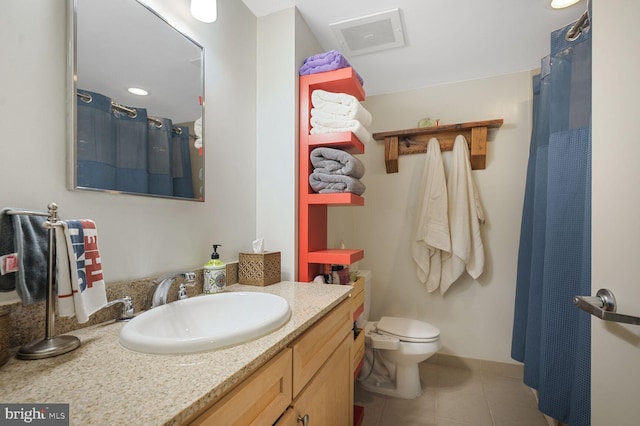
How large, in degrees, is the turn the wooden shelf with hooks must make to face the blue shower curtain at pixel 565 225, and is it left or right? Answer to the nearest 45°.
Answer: approximately 45° to its left

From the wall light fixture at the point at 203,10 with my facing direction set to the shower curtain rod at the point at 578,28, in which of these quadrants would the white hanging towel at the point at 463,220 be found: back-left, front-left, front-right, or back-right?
front-left

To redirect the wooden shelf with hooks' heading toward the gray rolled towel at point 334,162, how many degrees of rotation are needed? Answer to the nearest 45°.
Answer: approximately 45° to its right

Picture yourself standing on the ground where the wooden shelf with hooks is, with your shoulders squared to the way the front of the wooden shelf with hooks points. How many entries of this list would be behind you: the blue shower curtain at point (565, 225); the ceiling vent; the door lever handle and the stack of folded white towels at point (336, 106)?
0

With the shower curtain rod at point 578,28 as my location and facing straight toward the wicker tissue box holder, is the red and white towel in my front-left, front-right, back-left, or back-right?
front-left

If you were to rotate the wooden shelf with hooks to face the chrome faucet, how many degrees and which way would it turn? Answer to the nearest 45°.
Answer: approximately 45° to its right

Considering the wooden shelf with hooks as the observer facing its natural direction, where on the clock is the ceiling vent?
The ceiling vent is roughly at 1 o'clock from the wooden shelf with hooks.

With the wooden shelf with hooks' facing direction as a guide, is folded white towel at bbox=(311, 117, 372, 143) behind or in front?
in front

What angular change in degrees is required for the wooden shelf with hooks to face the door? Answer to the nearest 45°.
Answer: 0° — it already faces it

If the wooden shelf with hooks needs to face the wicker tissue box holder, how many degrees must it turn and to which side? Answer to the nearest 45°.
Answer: approximately 45° to its right

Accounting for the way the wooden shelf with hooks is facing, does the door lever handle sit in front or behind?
in front

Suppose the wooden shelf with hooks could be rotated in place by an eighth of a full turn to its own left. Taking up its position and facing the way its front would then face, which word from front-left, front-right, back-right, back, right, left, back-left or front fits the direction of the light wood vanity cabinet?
front-right

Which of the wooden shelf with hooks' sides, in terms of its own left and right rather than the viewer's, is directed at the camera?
front

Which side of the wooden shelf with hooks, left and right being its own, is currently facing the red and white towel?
front

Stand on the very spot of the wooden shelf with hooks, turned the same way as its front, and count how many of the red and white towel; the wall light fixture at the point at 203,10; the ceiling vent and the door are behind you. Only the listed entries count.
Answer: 0
